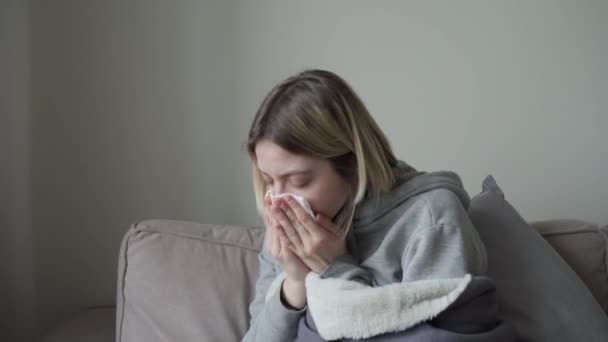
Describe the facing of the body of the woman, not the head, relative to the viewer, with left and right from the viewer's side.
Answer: facing the viewer and to the left of the viewer

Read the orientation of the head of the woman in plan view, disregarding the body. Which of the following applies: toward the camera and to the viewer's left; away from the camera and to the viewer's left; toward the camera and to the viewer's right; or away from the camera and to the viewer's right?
toward the camera and to the viewer's left

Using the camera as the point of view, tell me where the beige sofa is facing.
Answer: facing the viewer
